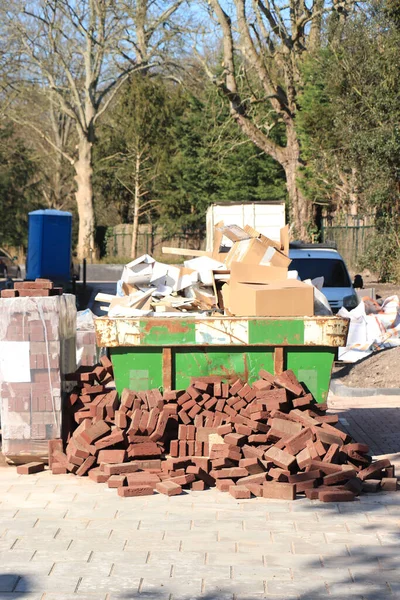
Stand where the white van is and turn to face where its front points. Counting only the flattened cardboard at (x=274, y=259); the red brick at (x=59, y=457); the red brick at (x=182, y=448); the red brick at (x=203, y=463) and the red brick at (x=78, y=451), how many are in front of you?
5

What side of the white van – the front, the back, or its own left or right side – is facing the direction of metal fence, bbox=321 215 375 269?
back

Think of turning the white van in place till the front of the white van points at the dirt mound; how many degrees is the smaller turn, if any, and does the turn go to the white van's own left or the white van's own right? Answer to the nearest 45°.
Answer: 0° — it already faces it

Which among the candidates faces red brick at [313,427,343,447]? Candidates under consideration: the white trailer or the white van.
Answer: the white van

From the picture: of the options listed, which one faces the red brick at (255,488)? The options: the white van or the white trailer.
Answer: the white van

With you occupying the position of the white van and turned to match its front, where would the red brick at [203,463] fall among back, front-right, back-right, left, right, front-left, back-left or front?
front

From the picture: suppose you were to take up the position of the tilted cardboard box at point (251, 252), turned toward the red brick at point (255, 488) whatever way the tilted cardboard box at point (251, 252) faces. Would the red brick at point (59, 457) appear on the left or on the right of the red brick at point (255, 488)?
right

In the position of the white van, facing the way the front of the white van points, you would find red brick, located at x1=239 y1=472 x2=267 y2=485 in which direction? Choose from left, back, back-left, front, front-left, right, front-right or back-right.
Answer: front

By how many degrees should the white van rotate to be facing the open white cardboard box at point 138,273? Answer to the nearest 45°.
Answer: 0° — it already faces it

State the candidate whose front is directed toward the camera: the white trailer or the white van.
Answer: the white van

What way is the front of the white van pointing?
toward the camera

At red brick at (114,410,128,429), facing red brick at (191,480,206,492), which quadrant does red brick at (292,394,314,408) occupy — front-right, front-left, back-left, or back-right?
front-left

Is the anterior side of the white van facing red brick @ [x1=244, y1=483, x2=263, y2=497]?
yes
